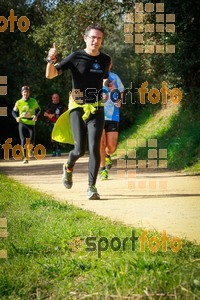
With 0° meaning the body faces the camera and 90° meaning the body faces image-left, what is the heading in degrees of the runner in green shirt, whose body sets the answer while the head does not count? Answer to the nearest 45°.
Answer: approximately 0°
